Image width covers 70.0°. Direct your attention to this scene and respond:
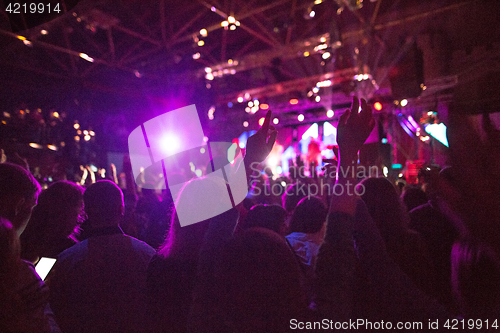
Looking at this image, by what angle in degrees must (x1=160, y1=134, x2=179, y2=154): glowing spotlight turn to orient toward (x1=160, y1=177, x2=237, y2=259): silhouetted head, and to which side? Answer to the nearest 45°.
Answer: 0° — it already faces them

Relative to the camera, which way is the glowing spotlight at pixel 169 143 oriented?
toward the camera
